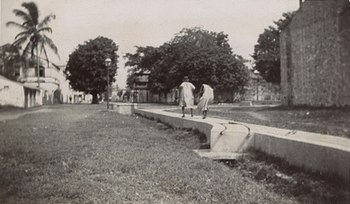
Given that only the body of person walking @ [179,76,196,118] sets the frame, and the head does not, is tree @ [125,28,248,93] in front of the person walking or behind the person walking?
in front

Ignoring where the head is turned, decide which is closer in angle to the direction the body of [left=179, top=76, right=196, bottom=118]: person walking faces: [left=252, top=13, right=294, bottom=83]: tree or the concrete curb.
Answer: the tree

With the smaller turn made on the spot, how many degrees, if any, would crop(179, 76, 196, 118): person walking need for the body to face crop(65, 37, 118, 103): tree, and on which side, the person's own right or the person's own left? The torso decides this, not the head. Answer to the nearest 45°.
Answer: approximately 45° to the person's own left

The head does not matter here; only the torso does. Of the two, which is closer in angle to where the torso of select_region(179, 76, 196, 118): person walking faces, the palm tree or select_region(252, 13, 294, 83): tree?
the tree

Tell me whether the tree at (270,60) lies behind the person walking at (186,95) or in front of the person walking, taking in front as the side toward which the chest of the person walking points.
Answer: in front

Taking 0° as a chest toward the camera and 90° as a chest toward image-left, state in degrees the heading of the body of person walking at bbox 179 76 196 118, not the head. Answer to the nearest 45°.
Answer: approximately 180°

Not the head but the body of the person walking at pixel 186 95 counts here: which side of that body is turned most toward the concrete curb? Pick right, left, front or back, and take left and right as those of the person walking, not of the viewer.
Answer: back

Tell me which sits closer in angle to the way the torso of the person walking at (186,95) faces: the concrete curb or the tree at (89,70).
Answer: the tree
